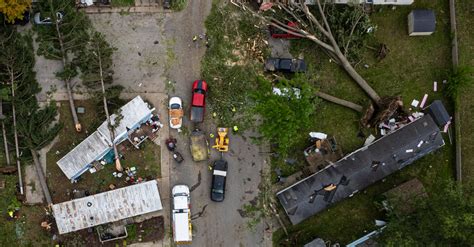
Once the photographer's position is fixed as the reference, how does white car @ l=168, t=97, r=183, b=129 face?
facing away from the viewer

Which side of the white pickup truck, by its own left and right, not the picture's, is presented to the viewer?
back

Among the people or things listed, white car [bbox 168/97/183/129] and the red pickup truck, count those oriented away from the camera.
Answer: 2

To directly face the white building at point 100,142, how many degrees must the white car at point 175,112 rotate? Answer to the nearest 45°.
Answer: approximately 90° to its left

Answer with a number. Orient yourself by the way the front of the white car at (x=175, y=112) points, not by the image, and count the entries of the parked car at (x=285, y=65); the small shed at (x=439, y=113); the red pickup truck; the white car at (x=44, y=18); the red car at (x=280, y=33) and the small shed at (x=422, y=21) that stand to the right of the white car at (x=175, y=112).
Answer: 5

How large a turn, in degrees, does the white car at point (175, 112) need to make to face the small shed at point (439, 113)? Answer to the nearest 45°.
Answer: approximately 90° to its right

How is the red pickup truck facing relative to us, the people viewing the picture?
facing away from the viewer

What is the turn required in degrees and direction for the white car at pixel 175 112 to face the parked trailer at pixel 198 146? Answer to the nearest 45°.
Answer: approximately 135° to its right
